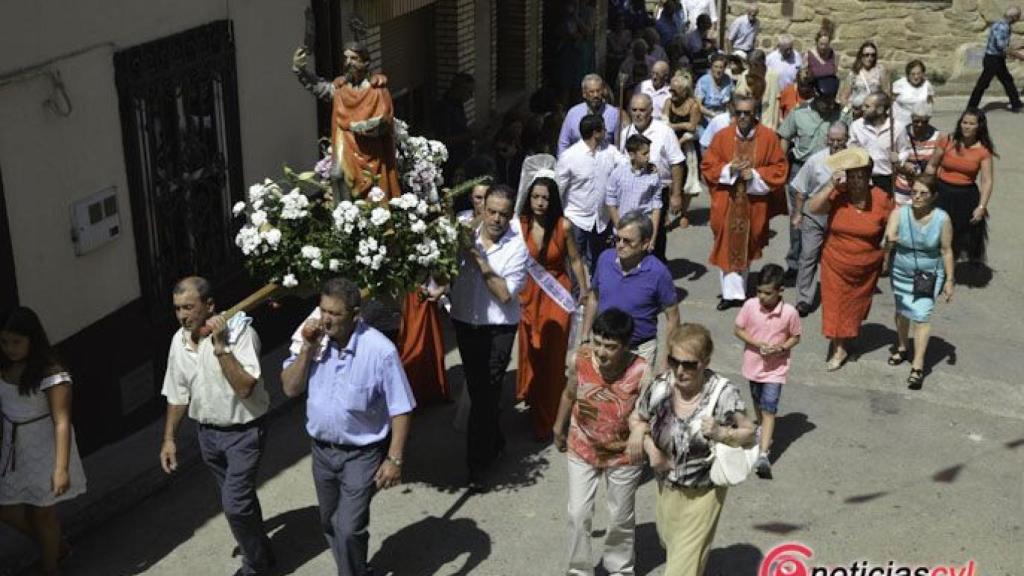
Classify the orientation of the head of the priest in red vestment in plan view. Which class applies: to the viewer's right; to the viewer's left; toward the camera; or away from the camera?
toward the camera

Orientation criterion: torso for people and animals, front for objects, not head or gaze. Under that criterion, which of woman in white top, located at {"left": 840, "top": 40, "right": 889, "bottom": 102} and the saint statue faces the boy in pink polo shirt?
the woman in white top

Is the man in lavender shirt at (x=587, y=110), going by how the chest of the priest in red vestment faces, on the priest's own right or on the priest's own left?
on the priest's own right

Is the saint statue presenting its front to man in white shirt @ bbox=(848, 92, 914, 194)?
no

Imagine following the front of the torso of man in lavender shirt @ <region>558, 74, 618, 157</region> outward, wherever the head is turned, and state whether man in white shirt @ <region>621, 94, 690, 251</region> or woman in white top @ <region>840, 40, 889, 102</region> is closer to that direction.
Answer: the man in white shirt

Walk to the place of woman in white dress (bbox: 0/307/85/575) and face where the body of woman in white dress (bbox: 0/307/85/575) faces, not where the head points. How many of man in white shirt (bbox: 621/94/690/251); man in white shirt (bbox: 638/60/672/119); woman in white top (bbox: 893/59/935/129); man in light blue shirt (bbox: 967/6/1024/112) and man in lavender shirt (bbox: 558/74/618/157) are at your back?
5

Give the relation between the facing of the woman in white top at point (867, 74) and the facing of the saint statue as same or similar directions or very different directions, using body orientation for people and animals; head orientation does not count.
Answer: same or similar directions

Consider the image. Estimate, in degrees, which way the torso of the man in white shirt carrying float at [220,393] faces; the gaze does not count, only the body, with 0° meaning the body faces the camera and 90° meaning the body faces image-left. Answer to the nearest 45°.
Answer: approximately 45°

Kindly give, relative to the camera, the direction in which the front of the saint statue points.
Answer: facing the viewer and to the left of the viewer

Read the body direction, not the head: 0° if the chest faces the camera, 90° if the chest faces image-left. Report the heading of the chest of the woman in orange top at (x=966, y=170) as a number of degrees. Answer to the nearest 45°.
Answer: approximately 45°

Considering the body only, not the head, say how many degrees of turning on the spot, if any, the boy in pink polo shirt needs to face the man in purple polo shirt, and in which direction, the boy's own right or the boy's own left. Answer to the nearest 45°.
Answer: approximately 45° to the boy's own right

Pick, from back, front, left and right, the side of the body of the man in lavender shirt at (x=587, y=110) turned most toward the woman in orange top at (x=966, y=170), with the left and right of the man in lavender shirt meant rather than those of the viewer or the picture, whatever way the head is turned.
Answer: left

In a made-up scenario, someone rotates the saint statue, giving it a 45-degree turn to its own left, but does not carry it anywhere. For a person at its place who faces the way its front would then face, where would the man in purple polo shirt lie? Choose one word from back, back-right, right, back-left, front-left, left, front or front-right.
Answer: front-left

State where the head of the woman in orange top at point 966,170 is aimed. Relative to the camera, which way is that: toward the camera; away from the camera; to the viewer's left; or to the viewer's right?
toward the camera

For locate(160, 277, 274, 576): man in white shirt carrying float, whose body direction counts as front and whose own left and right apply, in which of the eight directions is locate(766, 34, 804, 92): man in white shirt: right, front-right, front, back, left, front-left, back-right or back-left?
back

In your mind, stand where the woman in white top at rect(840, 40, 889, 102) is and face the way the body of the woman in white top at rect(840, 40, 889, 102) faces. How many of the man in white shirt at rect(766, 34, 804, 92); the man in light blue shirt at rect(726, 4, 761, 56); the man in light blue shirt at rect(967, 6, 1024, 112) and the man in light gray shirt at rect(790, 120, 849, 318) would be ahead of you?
1

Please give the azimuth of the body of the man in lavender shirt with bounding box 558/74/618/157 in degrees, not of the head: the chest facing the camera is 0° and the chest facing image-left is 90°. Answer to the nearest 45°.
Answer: approximately 0°

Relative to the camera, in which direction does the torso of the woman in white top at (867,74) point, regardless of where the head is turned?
toward the camera

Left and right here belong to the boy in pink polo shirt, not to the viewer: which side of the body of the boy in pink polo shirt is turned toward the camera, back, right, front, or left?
front

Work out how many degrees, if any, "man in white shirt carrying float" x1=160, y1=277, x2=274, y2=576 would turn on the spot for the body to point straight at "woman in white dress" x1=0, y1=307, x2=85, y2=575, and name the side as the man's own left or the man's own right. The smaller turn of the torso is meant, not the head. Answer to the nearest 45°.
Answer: approximately 45° to the man's own right

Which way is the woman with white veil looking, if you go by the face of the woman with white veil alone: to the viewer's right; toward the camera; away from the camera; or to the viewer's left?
toward the camera

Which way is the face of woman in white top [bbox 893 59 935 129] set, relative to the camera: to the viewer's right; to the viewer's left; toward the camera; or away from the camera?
toward the camera
